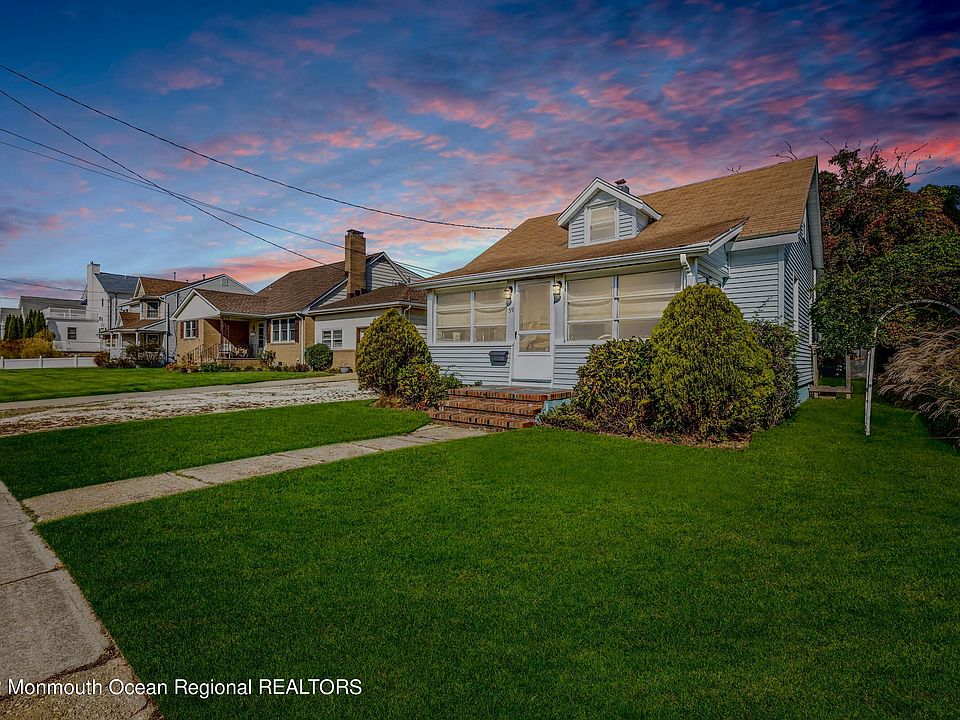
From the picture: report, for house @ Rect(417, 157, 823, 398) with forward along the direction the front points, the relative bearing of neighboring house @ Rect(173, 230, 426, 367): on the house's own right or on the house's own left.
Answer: on the house's own right

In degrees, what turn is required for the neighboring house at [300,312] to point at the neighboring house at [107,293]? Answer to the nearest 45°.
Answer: approximately 90° to its right

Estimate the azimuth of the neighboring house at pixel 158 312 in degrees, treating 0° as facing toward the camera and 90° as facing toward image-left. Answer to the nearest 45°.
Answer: approximately 45°

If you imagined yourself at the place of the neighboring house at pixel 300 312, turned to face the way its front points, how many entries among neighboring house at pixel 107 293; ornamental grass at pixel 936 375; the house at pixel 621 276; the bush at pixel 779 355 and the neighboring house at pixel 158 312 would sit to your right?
2

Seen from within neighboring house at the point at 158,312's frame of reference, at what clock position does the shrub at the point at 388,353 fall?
The shrub is roughly at 10 o'clock from the neighboring house.

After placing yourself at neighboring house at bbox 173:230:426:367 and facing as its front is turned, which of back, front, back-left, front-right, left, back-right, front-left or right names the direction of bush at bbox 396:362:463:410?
front-left

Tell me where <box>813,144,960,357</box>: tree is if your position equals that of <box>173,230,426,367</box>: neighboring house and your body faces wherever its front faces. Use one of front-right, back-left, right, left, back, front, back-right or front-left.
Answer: left

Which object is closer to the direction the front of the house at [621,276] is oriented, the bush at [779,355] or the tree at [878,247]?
the bush

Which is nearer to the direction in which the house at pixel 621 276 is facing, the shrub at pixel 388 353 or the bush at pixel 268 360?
the shrub

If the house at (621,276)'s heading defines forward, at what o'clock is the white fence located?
The white fence is roughly at 2 o'clock from the house.

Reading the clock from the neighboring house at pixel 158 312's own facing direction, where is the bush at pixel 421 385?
The bush is roughly at 10 o'clock from the neighboring house.

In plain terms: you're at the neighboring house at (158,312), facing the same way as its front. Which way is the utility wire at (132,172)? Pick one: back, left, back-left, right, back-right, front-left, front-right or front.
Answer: front-left
